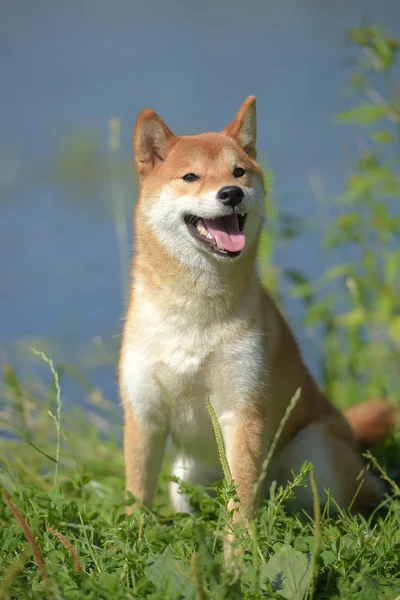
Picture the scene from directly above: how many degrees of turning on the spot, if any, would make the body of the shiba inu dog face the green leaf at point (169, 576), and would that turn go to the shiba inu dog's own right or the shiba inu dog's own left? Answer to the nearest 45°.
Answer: approximately 45° to the shiba inu dog's own left

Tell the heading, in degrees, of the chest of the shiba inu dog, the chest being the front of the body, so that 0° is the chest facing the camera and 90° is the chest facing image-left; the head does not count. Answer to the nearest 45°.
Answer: approximately 45°

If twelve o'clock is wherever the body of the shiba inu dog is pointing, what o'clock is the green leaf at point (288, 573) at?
The green leaf is roughly at 10 o'clock from the shiba inu dog.

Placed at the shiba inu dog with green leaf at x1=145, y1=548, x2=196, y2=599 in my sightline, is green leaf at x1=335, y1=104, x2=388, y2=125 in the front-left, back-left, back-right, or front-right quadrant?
back-left

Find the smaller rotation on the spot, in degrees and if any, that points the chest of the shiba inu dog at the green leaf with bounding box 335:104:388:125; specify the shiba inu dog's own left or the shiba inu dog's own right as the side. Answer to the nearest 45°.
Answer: approximately 180°
